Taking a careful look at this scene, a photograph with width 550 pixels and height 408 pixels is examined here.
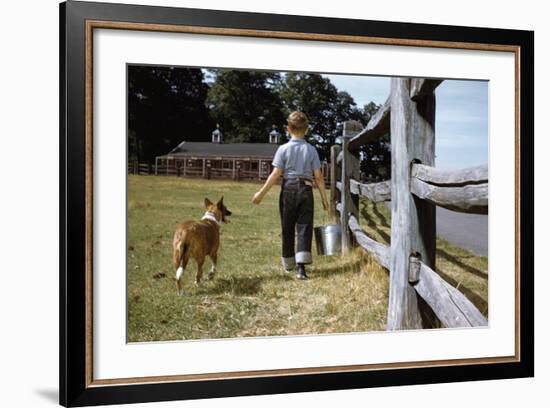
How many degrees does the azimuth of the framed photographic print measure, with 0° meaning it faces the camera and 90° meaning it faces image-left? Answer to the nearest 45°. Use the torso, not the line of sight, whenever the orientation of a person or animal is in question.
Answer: approximately 315°
